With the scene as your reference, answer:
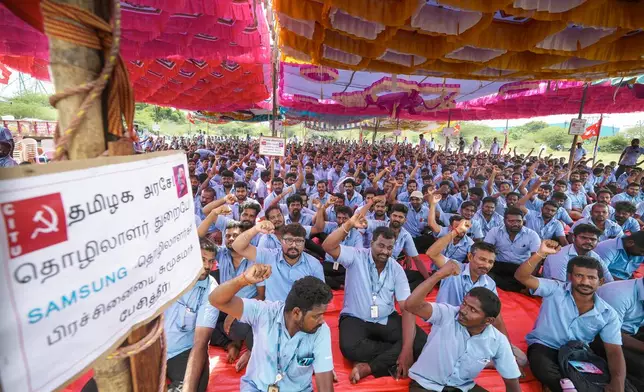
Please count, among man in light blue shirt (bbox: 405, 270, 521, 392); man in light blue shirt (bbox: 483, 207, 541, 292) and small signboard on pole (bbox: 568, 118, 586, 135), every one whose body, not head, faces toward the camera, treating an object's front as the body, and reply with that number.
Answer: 3

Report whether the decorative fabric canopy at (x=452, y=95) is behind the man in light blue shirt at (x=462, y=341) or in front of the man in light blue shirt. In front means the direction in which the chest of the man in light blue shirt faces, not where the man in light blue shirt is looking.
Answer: behind

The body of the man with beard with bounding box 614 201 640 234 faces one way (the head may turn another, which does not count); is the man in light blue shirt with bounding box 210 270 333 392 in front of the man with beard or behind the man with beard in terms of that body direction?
in front

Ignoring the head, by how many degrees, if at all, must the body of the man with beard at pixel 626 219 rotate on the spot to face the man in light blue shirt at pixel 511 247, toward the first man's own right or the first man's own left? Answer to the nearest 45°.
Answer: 0° — they already face them

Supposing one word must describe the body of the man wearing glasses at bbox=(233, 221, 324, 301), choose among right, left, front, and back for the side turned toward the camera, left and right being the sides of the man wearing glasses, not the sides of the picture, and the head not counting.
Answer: front

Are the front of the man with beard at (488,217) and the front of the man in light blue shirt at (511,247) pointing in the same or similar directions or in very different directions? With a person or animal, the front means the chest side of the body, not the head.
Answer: same or similar directions

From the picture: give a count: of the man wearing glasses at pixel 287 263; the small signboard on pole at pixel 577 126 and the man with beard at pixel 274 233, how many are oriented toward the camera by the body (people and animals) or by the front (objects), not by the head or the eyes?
3

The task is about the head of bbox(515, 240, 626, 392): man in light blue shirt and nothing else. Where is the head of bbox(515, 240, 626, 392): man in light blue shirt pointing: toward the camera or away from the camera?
toward the camera

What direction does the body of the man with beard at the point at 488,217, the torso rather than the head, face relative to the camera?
toward the camera

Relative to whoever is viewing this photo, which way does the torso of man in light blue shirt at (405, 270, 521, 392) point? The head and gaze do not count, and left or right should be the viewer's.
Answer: facing the viewer

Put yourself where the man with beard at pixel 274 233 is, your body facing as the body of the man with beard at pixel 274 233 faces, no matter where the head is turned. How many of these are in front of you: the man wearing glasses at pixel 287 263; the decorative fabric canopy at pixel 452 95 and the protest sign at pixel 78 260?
2

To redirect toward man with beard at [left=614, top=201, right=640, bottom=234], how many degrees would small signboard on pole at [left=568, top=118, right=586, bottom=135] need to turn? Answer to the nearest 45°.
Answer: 0° — it already faces them

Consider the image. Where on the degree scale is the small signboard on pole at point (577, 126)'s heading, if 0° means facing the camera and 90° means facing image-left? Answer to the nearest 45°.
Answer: approximately 0°
